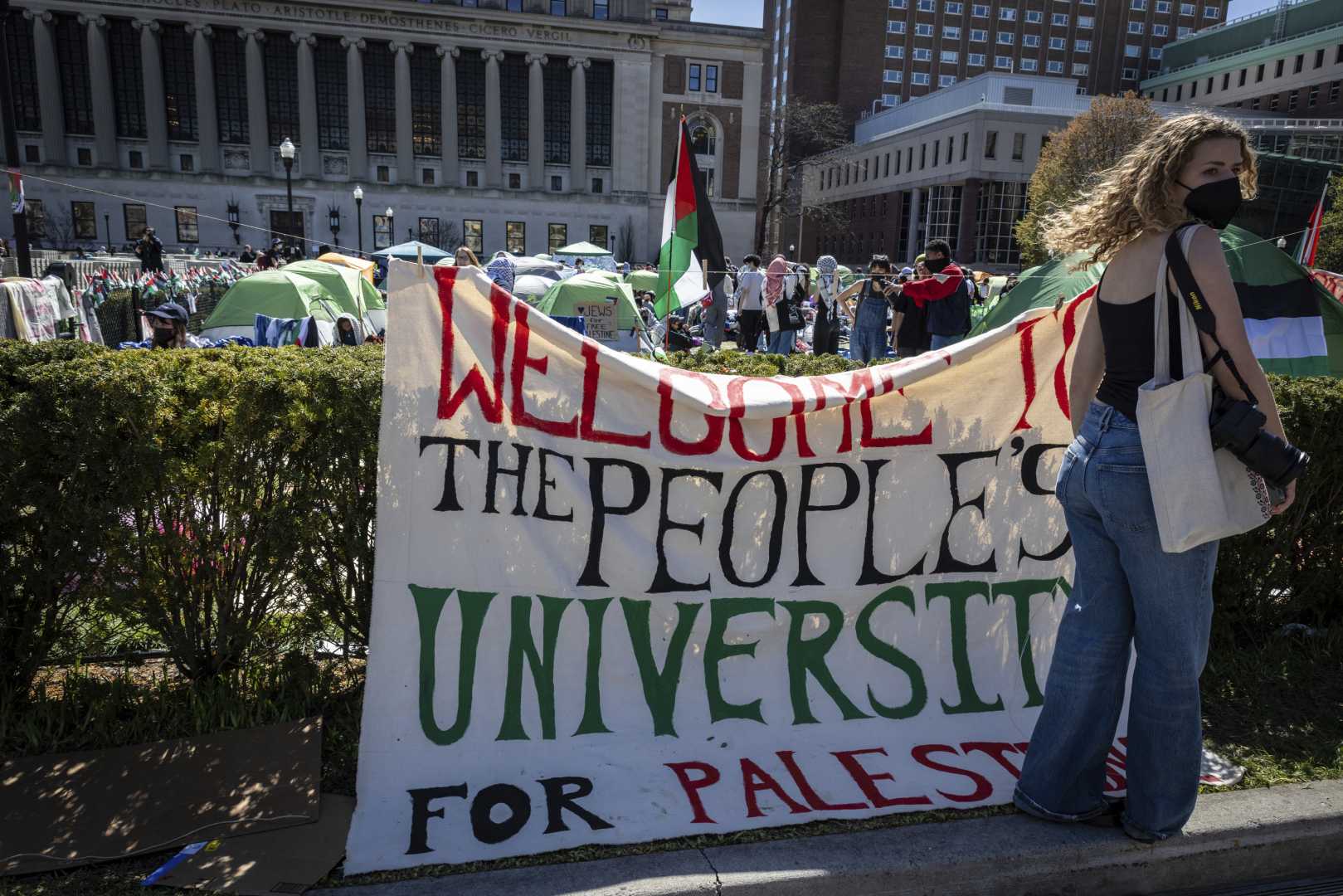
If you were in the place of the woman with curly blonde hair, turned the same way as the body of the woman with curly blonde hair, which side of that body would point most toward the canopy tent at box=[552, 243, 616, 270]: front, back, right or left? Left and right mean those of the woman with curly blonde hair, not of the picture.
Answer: left

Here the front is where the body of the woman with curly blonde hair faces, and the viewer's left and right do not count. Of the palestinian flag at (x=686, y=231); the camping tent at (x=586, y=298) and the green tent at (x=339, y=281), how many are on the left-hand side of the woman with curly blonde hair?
3

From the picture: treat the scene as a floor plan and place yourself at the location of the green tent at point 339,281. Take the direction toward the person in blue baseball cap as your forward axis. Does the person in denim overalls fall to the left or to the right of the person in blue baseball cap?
left

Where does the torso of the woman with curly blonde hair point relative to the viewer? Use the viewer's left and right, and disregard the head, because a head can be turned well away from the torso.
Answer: facing away from the viewer and to the right of the viewer

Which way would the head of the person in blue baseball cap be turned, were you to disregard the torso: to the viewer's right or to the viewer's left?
to the viewer's left

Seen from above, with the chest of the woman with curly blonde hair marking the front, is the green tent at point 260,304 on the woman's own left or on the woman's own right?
on the woman's own left

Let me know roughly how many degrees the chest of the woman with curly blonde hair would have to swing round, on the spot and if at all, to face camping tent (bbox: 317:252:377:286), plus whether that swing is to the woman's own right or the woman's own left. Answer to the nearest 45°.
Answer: approximately 90° to the woman's own left

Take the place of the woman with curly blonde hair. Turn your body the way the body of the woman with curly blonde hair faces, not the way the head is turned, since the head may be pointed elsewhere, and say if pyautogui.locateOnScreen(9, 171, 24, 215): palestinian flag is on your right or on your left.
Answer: on your left

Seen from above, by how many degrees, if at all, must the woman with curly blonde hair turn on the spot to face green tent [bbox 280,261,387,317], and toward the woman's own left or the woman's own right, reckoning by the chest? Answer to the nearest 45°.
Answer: approximately 90° to the woman's own left

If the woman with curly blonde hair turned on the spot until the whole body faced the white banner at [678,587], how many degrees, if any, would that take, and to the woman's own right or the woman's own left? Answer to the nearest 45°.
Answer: approximately 135° to the woman's own left
